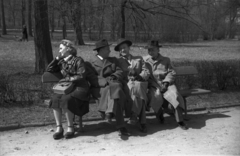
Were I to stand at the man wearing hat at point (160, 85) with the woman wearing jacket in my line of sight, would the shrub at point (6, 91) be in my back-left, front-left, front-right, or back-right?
front-right

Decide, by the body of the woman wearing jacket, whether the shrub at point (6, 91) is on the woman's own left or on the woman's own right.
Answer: on the woman's own right

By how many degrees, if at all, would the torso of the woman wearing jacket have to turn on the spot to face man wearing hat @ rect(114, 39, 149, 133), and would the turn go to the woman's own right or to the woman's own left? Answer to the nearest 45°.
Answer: approximately 135° to the woman's own left

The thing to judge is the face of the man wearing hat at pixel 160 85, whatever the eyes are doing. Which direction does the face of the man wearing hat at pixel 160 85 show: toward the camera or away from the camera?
toward the camera

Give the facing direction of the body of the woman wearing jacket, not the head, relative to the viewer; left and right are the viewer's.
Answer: facing the viewer and to the left of the viewer

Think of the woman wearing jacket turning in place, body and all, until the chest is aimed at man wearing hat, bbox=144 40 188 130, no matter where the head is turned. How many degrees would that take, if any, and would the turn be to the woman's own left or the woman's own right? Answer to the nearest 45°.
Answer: approximately 135° to the woman's own left

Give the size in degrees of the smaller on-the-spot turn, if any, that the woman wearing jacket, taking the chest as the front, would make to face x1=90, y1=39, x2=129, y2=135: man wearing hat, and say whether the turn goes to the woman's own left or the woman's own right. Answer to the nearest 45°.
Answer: approximately 135° to the woman's own left

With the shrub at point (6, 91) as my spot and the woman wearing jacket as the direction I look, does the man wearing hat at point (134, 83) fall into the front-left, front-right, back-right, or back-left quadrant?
front-left
